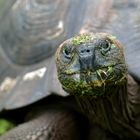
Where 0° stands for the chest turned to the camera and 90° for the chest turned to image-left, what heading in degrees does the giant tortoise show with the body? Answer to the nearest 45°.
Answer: approximately 0°
